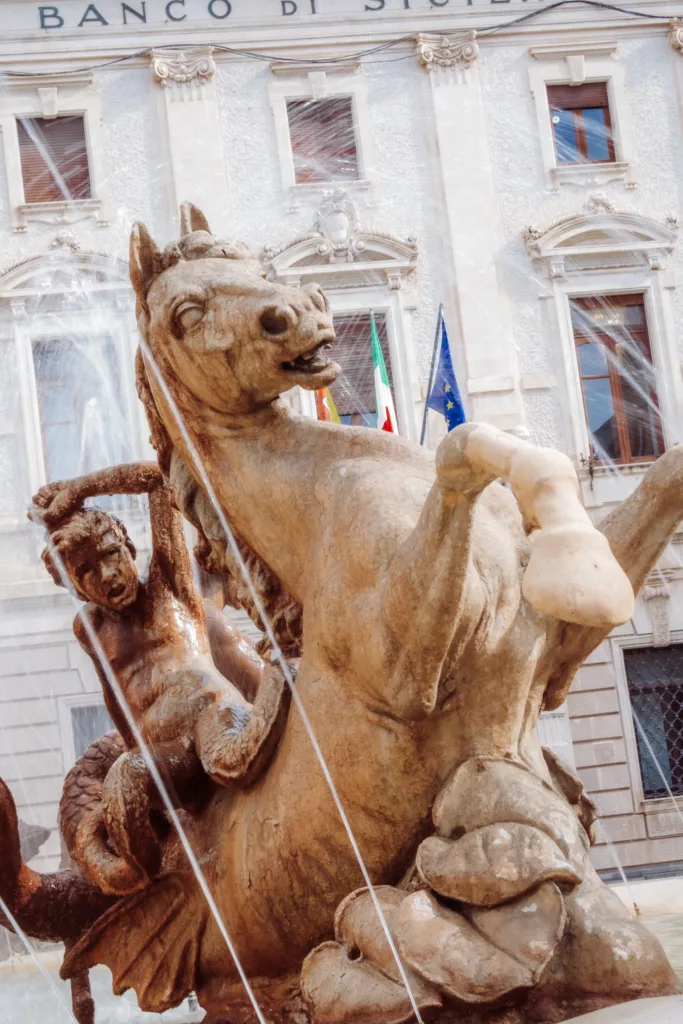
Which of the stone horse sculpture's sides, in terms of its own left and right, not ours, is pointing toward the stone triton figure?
back

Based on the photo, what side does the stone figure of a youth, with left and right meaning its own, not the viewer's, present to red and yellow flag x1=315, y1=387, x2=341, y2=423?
back

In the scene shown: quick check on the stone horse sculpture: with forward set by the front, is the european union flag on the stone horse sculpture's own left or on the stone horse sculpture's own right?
on the stone horse sculpture's own left

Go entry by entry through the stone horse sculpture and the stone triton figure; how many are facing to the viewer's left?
0

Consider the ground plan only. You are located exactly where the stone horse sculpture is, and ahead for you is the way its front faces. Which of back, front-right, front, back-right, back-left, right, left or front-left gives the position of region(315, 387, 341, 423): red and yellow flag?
back-left

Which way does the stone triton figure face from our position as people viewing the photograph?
facing the viewer
